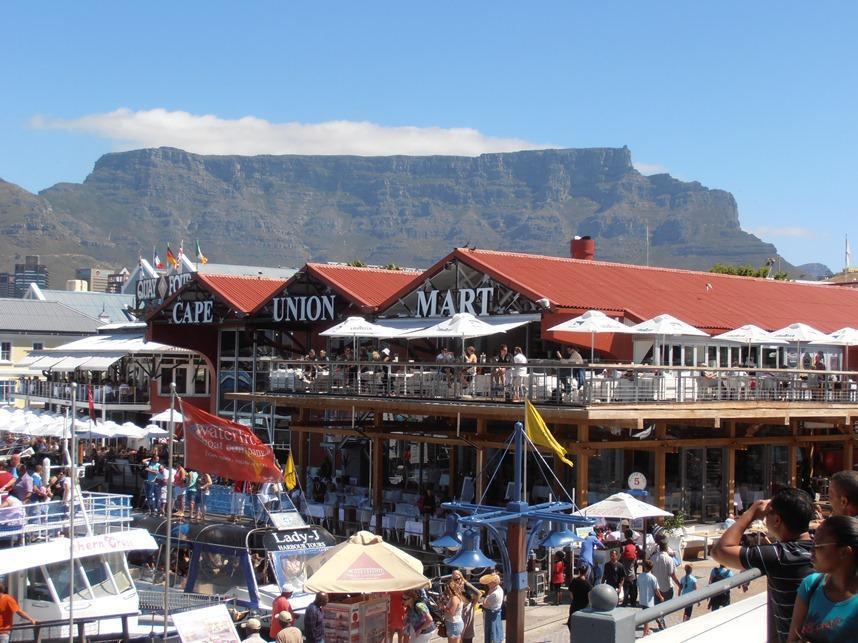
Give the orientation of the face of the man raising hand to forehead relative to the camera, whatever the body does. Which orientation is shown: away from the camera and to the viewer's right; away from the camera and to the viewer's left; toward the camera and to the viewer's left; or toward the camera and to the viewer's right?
away from the camera and to the viewer's left

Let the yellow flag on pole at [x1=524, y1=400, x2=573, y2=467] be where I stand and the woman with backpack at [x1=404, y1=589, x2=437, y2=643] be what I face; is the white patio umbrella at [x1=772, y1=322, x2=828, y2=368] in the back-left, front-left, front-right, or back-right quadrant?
back-left

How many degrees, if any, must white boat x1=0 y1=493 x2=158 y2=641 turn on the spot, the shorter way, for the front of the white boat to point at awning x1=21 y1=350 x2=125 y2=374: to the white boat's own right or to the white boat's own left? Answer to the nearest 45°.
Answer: approximately 135° to the white boat's own left

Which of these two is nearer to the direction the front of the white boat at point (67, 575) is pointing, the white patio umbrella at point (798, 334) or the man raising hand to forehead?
the man raising hand to forehead

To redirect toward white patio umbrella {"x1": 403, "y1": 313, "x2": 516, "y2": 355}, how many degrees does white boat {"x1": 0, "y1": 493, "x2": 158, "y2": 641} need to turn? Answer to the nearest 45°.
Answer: approximately 90° to its left
